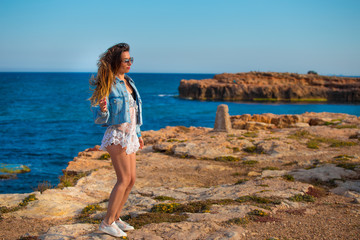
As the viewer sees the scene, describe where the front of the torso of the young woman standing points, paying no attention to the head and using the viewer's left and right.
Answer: facing the viewer and to the right of the viewer

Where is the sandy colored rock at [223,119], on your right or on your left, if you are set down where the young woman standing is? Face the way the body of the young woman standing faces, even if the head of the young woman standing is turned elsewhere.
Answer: on your left
